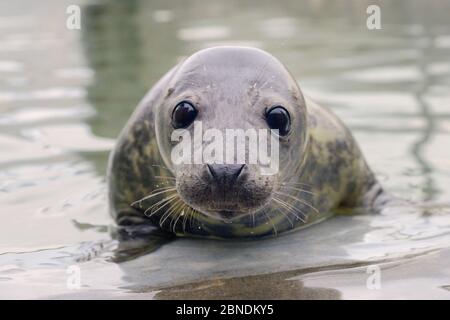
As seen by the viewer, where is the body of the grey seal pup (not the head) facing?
toward the camera
